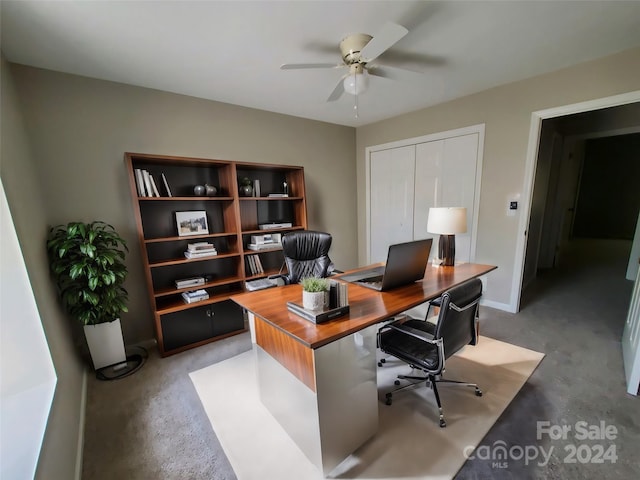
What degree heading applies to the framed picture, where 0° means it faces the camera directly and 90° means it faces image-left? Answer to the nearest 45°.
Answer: approximately 0°

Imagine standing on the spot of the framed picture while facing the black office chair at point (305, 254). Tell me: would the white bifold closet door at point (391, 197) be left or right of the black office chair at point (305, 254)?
left

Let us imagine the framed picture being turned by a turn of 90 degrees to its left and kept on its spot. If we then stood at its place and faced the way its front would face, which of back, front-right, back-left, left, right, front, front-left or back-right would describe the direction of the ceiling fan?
front-right

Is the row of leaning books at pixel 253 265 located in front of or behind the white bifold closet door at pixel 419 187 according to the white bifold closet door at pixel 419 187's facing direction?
in front

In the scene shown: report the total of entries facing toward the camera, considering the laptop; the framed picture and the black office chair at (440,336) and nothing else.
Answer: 1

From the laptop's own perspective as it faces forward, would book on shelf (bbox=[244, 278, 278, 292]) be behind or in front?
in front

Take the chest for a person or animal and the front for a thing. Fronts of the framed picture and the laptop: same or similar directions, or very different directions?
very different directions

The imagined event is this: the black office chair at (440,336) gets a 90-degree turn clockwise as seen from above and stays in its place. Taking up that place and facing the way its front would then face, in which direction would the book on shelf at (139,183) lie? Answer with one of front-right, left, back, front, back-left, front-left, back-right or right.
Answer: back-left

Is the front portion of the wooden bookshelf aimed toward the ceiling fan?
yes

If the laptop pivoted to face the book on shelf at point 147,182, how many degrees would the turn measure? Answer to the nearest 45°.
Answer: approximately 45° to its left

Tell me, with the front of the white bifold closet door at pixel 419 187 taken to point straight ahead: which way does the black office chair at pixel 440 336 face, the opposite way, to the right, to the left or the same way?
to the right

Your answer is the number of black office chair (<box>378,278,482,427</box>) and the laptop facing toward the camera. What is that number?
0

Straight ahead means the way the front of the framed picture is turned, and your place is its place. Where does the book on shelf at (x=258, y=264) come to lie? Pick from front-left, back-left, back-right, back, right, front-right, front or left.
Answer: left

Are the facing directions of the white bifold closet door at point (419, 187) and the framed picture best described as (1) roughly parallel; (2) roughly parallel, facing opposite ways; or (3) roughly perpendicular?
roughly perpendicular

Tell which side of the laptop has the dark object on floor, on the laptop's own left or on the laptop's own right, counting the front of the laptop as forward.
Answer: on the laptop's own left

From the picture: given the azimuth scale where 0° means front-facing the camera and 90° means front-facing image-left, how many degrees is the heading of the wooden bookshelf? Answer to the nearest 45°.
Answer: approximately 315°
